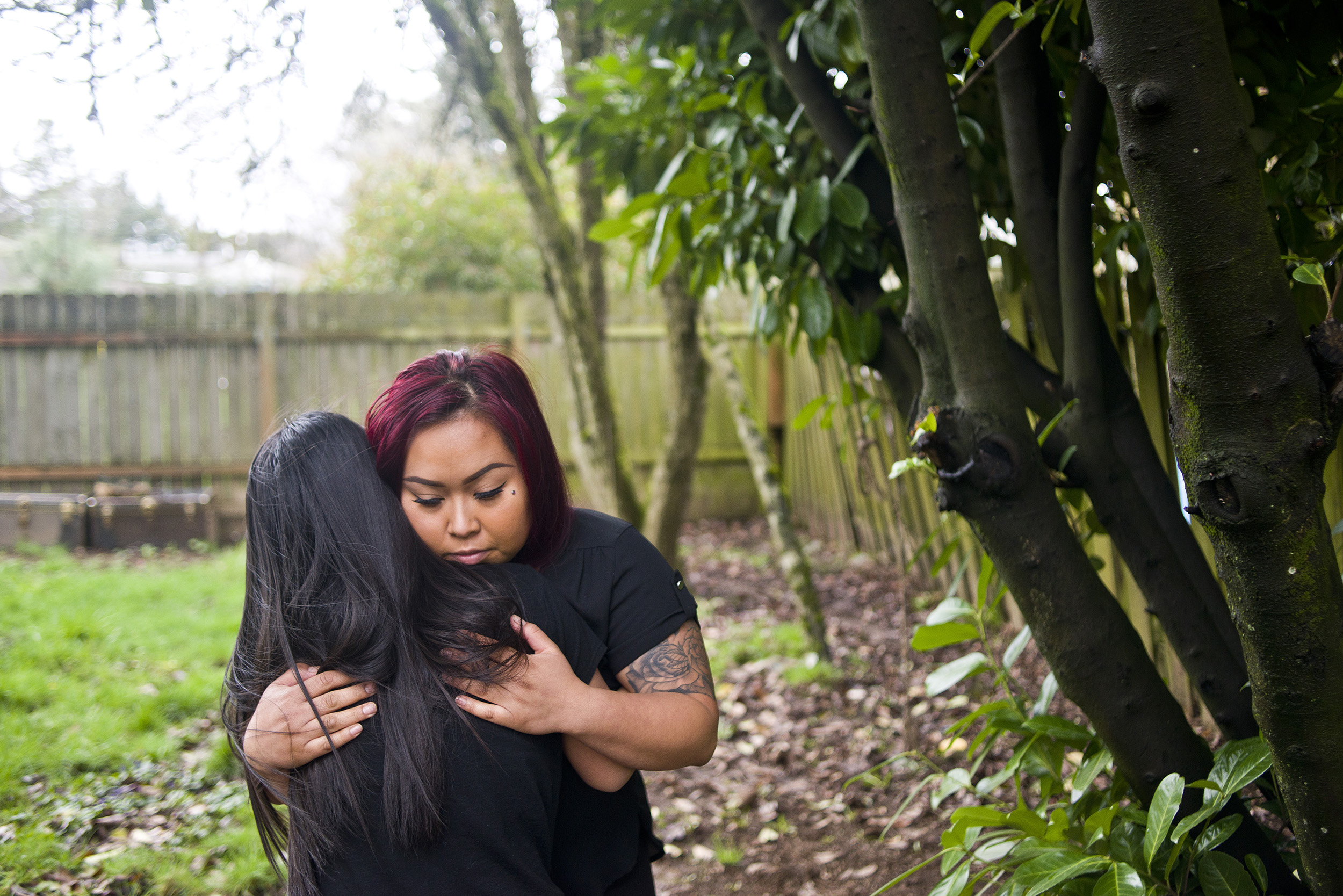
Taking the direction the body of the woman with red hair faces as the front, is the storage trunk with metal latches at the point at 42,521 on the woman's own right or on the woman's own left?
on the woman's own right

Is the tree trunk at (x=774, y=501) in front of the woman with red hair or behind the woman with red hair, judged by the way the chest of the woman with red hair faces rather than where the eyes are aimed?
behind

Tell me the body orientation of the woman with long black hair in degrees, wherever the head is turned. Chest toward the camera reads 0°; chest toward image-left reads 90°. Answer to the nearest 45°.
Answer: approximately 180°

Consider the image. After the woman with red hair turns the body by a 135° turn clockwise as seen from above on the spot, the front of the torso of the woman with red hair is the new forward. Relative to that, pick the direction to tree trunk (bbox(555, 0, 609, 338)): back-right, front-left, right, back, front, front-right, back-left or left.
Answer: front

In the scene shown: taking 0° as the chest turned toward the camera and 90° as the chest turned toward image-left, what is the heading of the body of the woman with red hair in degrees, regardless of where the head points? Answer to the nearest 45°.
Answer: approximately 45°

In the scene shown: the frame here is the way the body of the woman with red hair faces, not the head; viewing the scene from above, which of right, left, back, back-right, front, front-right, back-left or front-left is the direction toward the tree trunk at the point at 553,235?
back-right

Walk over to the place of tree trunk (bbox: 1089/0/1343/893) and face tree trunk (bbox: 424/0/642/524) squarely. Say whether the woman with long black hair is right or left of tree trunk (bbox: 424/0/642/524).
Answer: left

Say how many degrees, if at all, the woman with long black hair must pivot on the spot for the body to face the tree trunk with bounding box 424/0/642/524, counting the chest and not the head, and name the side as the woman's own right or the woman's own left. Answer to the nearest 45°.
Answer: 0° — they already face it
